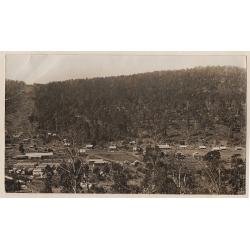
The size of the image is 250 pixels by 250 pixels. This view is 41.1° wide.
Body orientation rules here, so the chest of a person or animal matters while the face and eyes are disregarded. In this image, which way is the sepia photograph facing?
toward the camera
